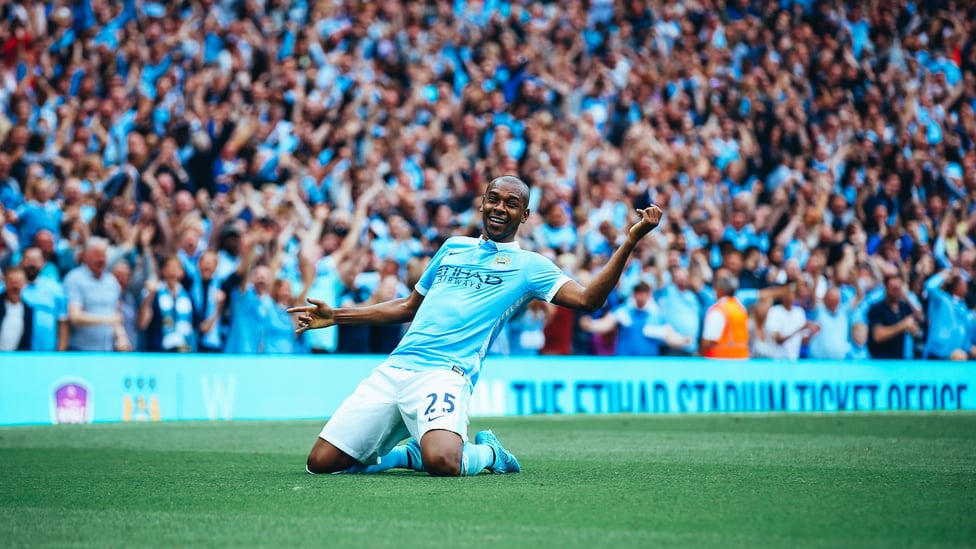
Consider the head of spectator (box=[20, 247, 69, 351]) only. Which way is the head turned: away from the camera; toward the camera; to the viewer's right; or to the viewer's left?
toward the camera

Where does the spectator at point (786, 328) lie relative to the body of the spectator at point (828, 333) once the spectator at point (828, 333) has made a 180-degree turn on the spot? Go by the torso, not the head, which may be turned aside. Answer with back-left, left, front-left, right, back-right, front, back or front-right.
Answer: back-left

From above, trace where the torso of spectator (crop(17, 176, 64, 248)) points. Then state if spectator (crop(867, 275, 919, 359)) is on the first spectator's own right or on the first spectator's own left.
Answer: on the first spectator's own left

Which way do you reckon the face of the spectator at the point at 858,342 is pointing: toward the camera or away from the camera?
toward the camera

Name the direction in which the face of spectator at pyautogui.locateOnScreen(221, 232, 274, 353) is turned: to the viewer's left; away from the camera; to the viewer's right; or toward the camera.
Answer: toward the camera

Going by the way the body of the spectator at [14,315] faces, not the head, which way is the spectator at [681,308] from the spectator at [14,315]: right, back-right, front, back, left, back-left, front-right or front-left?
left

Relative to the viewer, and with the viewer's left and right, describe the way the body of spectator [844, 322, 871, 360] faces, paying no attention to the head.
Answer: facing the viewer

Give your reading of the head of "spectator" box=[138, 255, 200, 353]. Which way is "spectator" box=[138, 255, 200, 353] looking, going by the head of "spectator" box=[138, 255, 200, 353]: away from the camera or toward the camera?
toward the camera

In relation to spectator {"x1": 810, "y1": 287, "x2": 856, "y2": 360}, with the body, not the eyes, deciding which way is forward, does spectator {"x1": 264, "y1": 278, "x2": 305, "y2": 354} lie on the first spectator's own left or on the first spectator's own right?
on the first spectator's own right

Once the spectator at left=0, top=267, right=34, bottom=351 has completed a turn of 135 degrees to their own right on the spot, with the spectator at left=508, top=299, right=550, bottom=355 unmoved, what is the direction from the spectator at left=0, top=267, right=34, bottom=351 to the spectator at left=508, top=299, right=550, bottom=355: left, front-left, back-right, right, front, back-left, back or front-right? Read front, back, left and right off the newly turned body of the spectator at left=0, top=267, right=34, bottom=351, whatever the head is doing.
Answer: back-right

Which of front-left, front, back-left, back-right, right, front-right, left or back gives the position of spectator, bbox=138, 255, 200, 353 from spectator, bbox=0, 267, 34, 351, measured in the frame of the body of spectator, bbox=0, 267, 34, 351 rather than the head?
left

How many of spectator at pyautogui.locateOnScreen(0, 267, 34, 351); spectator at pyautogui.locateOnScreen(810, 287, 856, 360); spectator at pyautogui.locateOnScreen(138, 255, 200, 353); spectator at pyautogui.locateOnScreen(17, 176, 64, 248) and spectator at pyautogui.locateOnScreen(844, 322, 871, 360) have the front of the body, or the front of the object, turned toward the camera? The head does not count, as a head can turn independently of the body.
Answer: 5

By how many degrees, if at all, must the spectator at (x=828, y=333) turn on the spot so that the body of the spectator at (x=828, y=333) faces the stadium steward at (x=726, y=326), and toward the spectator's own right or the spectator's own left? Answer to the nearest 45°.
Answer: approximately 45° to the spectator's own right

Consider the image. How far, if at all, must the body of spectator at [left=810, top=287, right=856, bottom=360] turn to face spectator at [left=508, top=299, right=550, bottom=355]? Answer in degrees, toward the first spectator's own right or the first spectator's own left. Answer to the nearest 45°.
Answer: approximately 45° to the first spectator's own right

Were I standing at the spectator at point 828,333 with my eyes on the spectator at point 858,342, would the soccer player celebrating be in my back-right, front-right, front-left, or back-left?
back-right

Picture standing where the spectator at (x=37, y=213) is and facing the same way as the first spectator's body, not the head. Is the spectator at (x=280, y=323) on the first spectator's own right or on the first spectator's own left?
on the first spectator's own left
